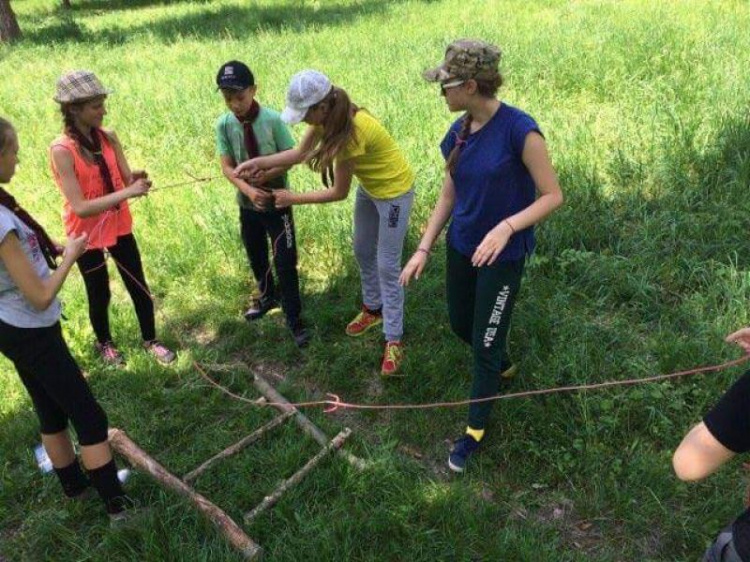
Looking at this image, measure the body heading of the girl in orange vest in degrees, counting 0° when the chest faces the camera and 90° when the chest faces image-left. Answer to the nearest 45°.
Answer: approximately 315°

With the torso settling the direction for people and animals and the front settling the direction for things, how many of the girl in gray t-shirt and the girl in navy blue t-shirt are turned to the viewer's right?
1

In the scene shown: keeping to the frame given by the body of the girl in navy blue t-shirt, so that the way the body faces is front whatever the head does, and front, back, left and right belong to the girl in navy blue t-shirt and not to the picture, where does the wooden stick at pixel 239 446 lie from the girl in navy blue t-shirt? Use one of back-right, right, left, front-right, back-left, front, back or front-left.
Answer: front-right

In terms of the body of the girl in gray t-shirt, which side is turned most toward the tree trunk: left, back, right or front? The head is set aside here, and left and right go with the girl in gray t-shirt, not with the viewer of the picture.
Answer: left

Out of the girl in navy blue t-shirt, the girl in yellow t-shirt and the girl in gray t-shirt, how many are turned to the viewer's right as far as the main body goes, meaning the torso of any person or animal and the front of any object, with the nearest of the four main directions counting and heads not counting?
1

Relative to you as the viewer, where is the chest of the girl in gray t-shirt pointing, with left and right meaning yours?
facing to the right of the viewer

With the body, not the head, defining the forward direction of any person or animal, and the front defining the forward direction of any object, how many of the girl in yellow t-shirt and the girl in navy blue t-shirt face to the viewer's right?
0

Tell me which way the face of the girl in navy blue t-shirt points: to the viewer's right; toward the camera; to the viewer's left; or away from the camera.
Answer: to the viewer's left

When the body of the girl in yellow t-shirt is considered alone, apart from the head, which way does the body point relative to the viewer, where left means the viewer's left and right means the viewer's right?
facing the viewer and to the left of the viewer

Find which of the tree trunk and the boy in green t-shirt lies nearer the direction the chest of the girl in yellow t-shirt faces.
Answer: the boy in green t-shirt
